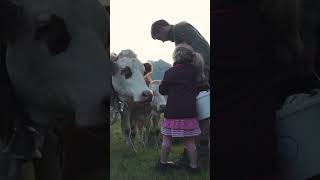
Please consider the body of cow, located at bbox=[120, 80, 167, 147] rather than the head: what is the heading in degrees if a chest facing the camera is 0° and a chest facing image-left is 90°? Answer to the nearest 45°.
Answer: approximately 315°

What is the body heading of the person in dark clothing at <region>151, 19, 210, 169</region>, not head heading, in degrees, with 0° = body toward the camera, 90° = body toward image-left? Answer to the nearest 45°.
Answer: approximately 90°

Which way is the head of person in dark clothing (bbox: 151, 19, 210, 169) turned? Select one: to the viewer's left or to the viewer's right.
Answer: to the viewer's left

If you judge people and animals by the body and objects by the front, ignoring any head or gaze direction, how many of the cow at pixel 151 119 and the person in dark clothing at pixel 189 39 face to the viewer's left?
1

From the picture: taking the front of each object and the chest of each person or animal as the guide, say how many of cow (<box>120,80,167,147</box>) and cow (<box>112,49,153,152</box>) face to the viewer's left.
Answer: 0

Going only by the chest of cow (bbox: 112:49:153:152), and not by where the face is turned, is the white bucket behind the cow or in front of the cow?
in front
